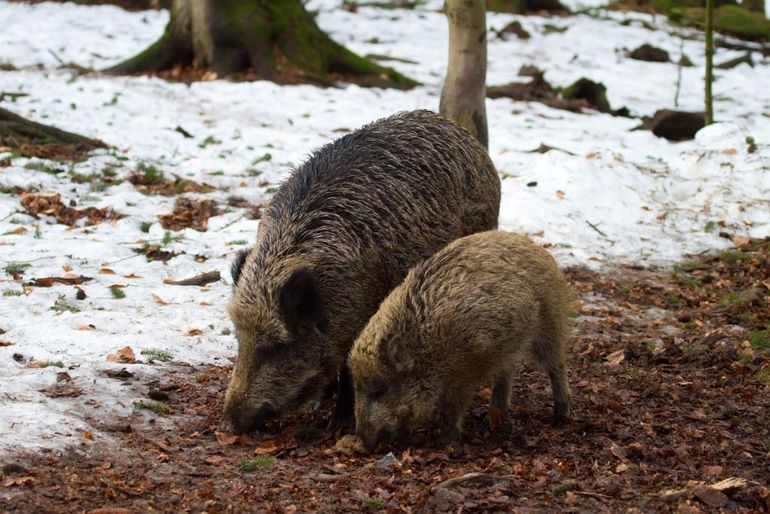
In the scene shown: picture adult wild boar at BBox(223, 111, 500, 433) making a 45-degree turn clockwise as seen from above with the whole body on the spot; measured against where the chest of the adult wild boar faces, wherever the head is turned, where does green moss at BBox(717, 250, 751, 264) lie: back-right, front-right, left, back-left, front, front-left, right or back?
back-right

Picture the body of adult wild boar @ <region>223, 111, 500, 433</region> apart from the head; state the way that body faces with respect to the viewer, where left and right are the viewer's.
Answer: facing the viewer and to the left of the viewer

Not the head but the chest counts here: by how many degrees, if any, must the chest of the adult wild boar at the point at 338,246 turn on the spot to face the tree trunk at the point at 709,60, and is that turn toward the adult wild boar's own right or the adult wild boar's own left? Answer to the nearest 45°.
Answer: approximately 180°

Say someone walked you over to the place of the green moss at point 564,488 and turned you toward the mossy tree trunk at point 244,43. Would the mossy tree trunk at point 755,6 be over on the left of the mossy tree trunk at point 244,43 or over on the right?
right

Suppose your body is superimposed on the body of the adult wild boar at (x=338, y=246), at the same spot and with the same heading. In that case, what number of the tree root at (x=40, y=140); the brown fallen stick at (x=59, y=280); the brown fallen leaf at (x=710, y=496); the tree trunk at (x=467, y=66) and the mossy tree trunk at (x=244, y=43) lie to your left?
1

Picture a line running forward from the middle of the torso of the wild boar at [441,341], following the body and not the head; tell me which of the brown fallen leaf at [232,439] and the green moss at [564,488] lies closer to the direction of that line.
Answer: the brown fallen leaf

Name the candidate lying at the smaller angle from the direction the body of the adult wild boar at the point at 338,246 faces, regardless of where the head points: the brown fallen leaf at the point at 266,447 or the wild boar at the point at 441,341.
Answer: the brown fallen leaf

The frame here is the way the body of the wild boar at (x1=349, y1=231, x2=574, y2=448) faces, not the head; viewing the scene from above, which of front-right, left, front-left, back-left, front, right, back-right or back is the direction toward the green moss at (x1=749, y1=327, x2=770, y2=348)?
back

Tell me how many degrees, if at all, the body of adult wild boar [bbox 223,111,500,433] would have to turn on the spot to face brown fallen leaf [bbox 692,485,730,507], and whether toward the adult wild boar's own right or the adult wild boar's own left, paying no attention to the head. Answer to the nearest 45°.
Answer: approximately 90° to the adult wild boar's own left

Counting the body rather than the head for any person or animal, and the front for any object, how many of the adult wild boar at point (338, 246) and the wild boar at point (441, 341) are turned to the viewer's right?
0

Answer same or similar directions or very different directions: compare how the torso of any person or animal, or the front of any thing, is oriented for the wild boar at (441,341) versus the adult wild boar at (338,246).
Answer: same or similar directions

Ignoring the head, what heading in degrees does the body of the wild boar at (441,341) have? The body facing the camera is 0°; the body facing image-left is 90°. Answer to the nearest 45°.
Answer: approximately 45°
